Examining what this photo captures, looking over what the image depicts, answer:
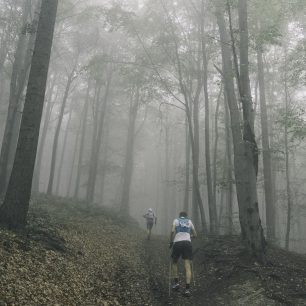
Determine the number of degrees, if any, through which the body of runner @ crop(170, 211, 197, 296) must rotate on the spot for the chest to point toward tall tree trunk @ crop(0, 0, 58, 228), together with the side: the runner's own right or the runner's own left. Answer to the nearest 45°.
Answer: approximately 90° to the runner's own left

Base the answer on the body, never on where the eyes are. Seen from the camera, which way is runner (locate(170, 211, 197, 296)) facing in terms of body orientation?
away from the camera
